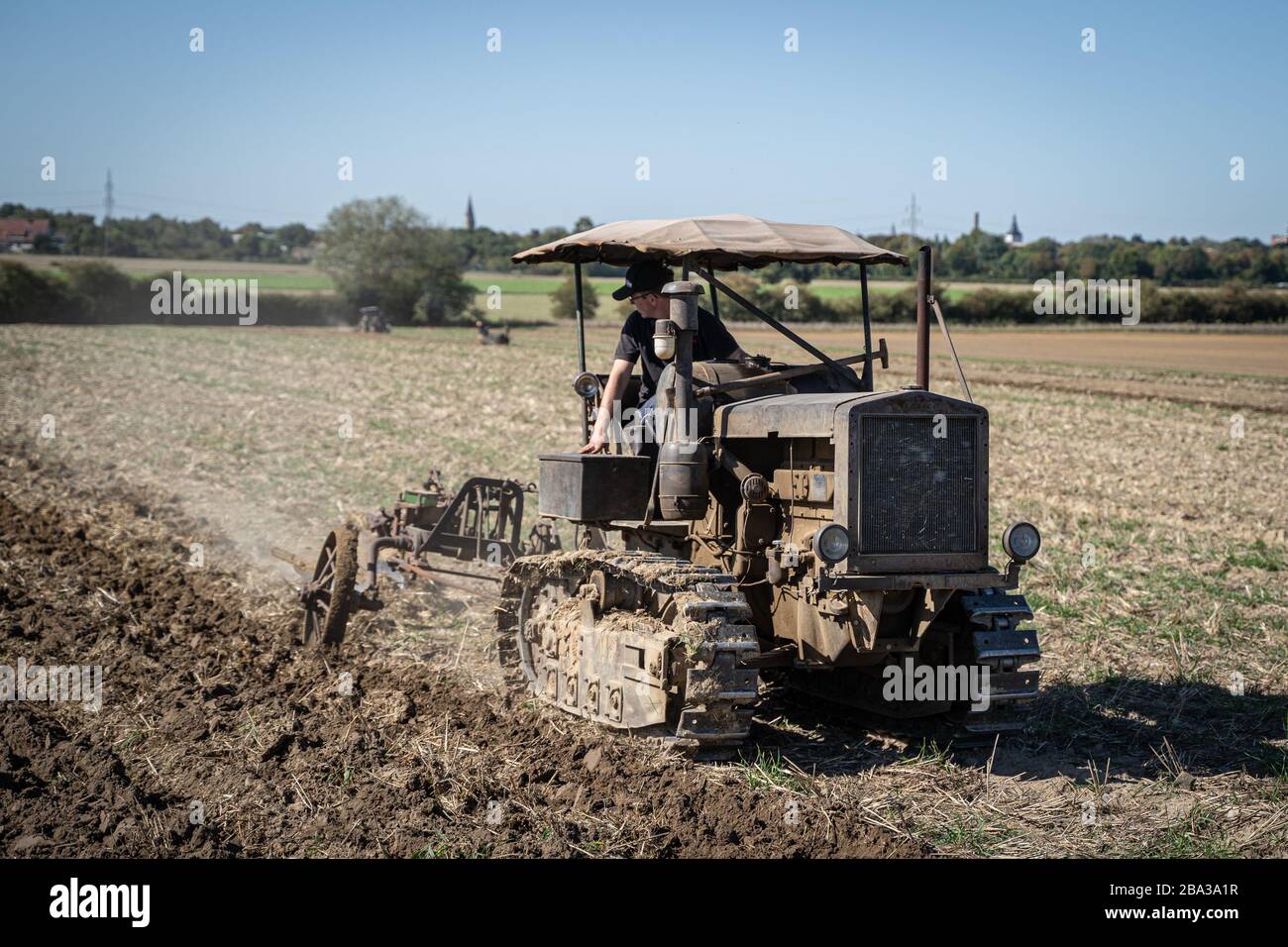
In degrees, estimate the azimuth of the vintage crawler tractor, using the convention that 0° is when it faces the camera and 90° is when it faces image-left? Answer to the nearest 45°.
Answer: approximately 315°

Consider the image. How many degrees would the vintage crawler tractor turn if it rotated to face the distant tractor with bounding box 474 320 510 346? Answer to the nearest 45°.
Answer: approximately 135° to its left
